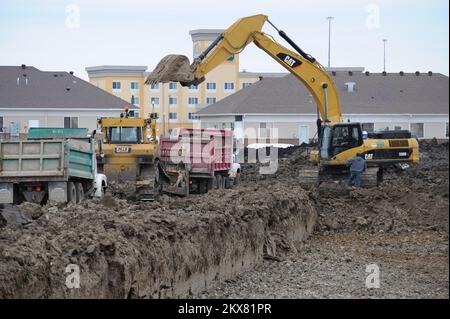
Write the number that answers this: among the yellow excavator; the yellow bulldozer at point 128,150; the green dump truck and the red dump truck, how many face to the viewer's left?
1

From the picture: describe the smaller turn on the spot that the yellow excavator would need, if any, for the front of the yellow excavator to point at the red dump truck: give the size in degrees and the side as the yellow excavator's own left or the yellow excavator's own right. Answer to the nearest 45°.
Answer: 0° — it already faces it

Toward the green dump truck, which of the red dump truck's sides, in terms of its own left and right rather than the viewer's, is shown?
back

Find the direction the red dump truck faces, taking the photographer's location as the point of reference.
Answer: facing away from the viewer and to the right of the viewer

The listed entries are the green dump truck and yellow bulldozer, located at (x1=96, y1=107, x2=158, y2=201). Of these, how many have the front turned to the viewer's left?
0

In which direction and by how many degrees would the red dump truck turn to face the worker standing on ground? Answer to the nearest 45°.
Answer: approximately 45° to its right

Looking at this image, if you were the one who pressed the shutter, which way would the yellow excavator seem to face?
facing to the left of the viewer

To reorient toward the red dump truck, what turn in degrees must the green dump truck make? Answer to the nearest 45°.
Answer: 0° — it already faces it

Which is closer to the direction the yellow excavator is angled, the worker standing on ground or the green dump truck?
the green dump truck

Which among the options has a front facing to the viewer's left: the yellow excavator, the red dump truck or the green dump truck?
the yellow excavator
